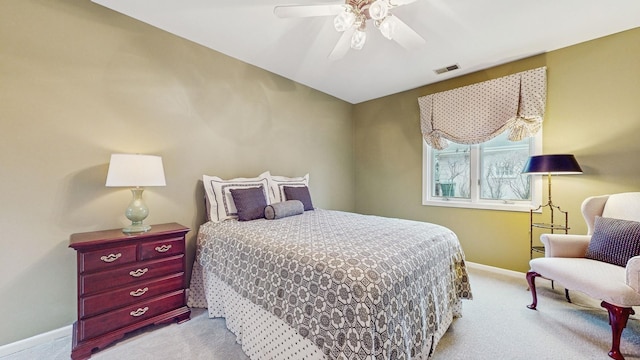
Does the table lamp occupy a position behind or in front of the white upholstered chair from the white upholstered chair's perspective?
in front

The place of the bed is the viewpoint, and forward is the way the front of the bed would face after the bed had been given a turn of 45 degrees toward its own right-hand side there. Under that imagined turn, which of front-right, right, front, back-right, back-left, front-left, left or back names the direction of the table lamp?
right

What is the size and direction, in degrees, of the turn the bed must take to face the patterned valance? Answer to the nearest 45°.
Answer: approximately 90° to its left

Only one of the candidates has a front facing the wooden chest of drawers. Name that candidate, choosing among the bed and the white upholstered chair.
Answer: the white upholstered chair

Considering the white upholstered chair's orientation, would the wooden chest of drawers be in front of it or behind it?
in front

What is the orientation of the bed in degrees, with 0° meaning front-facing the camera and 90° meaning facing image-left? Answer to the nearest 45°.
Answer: approximately 315°

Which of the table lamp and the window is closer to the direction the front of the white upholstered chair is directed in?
the table lamp

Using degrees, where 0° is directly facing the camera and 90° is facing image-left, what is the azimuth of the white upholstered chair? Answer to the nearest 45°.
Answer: approximately 45°

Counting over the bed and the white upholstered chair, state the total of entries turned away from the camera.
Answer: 0

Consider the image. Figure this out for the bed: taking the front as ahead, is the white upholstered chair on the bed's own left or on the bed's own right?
on the bed's own left

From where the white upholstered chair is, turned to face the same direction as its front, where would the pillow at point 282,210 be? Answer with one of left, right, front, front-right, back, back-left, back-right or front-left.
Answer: front

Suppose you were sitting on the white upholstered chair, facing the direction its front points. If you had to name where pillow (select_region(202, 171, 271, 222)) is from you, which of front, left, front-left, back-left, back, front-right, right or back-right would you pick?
front
